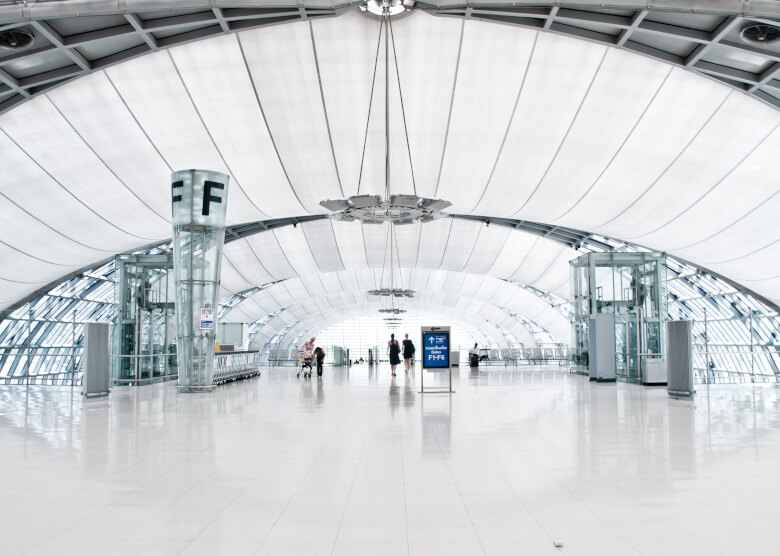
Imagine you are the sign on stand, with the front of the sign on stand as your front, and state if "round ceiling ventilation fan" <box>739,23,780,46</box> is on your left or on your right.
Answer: on your left

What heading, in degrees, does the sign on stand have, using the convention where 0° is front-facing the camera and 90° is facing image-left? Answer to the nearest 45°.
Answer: approximately 0°

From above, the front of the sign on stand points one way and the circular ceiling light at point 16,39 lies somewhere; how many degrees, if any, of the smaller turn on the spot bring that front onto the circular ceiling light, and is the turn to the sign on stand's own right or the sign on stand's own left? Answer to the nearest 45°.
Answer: approximately 90° to the sign on stand's own right
